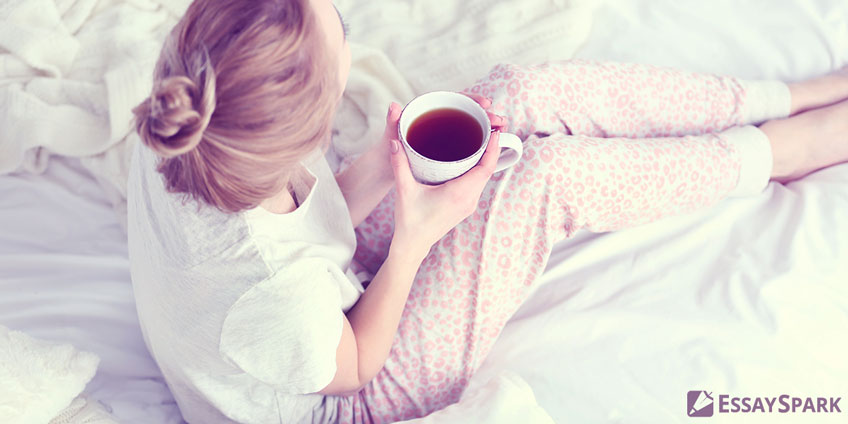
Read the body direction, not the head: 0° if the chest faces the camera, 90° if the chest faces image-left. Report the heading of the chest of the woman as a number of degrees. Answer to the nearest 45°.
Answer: approximately 225°
